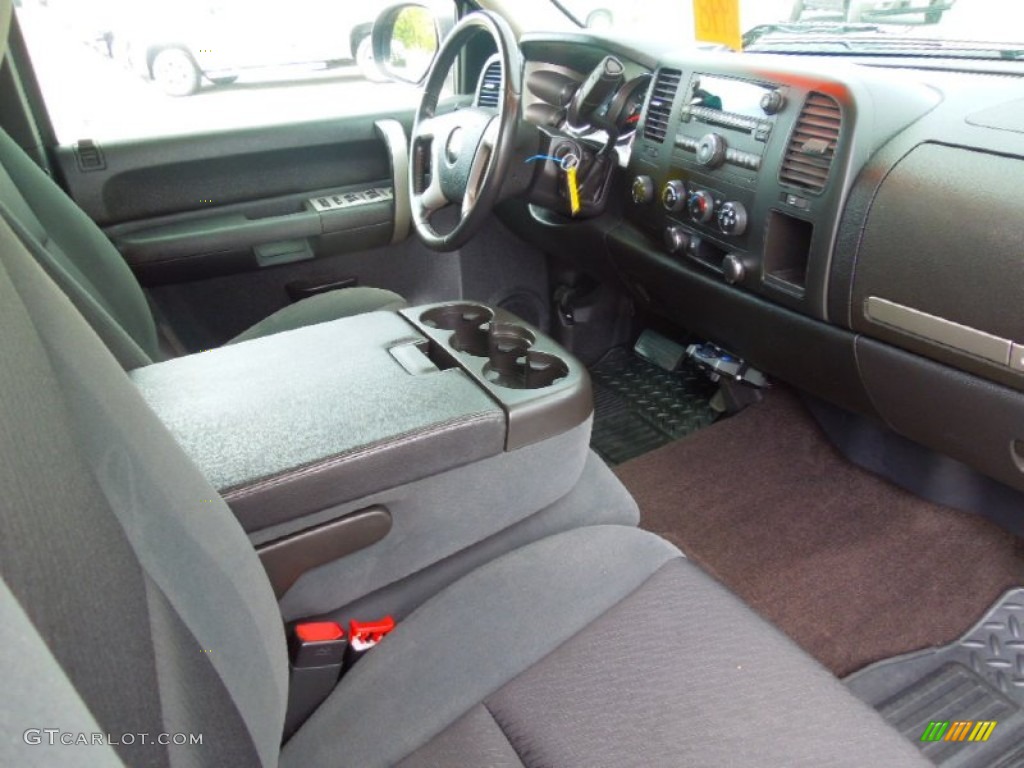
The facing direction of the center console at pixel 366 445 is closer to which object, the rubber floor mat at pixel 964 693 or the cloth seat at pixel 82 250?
the rubber floor mat

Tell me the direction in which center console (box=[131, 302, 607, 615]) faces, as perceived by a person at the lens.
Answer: facing away from the viewer and to the right of the viewer

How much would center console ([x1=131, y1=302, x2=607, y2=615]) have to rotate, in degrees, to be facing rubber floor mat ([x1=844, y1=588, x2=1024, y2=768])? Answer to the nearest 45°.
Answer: approximately 45° to its right

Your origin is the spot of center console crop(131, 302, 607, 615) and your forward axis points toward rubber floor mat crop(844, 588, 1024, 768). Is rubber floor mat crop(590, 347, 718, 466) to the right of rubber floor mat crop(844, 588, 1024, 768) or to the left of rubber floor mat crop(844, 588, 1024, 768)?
left

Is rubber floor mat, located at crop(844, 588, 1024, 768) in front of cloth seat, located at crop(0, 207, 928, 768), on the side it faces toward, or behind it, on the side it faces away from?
in front

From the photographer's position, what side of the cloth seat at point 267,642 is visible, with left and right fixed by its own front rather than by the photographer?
right

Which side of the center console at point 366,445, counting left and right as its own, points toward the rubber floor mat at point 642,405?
front

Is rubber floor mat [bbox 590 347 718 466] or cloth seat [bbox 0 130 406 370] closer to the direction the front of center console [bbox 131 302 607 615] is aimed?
the rubber floor mat

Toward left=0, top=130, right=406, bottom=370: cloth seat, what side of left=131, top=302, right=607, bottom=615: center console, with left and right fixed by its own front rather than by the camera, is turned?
left
